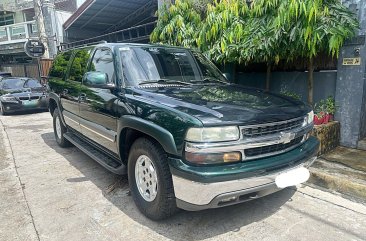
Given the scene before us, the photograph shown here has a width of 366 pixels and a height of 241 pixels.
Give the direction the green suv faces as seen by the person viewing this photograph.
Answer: facing the viewer and to the right of the viewer

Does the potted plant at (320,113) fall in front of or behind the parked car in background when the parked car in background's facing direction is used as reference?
in front

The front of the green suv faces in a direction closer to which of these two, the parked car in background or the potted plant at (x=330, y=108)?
the potted plant

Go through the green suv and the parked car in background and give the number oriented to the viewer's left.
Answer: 0

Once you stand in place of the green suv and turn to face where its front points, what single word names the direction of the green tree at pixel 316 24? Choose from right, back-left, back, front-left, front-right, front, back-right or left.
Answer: left

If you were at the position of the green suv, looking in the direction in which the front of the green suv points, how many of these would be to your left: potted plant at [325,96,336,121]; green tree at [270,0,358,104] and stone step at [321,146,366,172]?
3

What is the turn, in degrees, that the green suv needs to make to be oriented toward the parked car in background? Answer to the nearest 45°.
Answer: approximately 180°

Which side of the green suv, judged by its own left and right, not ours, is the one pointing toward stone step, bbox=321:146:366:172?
left

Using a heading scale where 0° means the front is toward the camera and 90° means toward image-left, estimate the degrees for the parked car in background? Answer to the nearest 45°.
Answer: approximately 315°

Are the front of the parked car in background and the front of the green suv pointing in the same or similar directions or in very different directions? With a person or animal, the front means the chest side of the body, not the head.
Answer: same or similar directions

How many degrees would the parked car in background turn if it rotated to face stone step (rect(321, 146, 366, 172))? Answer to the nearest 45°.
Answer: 0° — it already faces it
